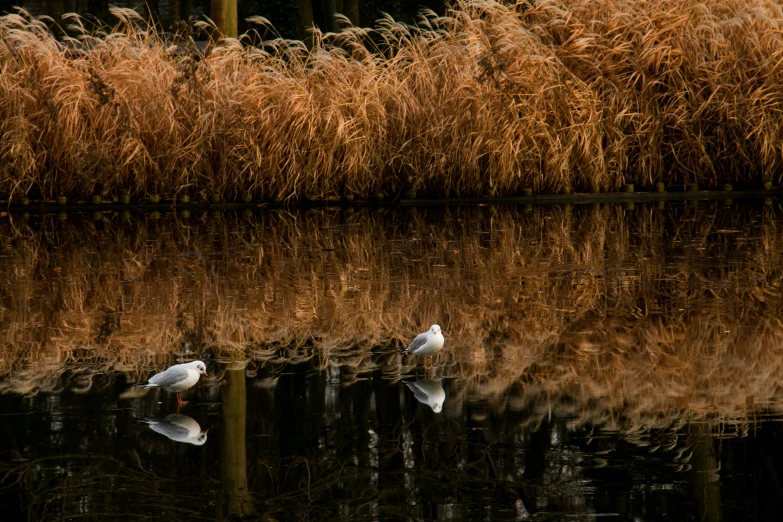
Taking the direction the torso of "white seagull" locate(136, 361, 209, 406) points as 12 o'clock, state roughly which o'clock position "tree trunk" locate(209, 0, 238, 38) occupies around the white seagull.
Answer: The tree trunk is roughly at 9 o'clock from the white seagull.

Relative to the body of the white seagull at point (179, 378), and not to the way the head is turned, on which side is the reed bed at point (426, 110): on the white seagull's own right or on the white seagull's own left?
on the white seagull's own left

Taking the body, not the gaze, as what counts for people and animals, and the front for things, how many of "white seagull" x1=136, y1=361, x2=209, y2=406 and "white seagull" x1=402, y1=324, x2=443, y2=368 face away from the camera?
0

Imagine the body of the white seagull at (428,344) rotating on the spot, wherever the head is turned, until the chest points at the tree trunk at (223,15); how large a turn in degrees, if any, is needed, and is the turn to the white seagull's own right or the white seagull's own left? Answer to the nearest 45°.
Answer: approximately 135° to the white seagull's own left

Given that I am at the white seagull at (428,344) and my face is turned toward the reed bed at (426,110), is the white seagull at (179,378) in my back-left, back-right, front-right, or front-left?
back-left

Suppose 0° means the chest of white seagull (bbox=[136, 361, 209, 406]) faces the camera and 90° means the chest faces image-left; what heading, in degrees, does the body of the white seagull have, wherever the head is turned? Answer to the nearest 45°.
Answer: approximately 270°

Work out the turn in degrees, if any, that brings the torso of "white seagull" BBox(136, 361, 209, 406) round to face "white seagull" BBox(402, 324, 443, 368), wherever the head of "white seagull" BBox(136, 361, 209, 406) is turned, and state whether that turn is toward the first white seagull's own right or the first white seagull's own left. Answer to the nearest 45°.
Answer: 0° — it already faces it

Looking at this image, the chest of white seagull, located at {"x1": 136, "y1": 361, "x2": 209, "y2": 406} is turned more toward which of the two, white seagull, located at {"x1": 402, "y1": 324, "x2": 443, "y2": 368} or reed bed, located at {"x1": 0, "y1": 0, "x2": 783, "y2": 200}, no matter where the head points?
the white seagull

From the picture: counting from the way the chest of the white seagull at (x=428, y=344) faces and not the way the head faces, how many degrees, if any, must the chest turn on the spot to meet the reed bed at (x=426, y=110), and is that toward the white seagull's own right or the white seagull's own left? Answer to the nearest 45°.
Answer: approximately 135° to the white seagull's own left

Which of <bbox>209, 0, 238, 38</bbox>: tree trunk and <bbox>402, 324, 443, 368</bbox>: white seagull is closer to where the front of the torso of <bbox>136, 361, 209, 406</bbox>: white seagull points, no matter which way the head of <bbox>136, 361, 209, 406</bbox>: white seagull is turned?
the white seagull
